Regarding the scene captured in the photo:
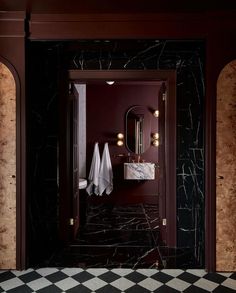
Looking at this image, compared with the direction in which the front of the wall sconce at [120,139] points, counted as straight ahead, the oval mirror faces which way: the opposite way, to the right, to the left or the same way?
the same way

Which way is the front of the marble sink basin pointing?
toward the camera

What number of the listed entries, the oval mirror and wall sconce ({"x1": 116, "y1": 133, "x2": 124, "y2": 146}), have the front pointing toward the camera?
2

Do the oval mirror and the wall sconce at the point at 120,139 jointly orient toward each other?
no

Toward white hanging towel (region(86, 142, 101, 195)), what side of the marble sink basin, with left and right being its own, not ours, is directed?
right

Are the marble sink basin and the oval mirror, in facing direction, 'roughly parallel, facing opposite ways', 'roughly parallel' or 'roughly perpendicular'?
roughly parallel
